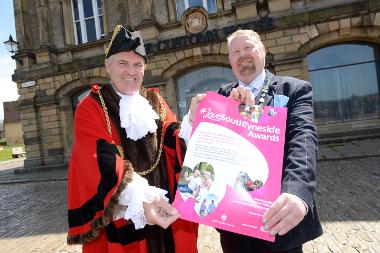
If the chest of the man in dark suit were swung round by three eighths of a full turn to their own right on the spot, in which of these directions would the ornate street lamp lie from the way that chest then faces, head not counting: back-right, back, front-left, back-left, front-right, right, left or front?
front-left

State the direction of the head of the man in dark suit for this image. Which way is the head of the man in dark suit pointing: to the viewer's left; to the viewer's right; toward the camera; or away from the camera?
toward the camera
